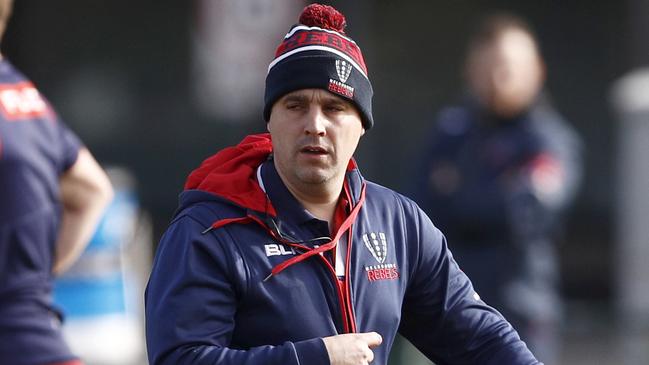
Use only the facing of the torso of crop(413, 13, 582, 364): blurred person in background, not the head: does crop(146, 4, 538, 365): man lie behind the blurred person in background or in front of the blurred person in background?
in front

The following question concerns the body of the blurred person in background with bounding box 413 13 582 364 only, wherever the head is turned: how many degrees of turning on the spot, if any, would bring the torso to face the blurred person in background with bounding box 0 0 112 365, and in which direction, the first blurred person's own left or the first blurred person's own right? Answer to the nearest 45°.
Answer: approximately 45° to the first blurred person's own right

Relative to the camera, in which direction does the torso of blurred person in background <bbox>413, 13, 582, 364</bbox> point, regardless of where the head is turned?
toward the camera
